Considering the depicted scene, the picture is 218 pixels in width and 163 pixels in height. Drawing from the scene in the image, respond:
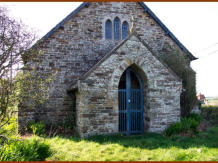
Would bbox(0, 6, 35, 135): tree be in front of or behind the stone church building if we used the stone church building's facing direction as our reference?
in front

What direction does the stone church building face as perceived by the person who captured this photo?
facing the viewer

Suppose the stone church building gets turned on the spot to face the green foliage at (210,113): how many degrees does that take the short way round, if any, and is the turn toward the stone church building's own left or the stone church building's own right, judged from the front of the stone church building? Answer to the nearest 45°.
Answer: approximately 135° to the stone church building's own left

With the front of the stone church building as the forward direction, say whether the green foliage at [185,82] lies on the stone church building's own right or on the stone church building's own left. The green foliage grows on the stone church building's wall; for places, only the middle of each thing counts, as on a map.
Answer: on the stone church building's own left

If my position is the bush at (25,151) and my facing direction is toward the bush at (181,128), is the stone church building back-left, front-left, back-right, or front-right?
front-left

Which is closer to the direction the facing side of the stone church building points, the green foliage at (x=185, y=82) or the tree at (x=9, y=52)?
the tree

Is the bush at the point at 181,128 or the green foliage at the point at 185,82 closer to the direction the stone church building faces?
the bush
